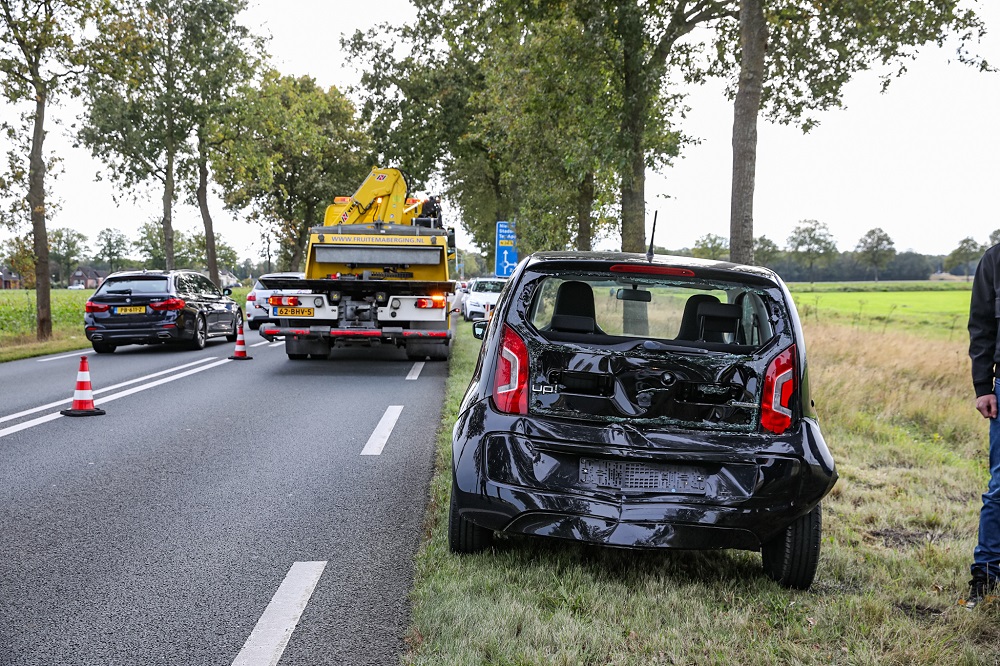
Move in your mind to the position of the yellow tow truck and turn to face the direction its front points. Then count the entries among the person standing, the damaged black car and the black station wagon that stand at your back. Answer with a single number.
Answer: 2

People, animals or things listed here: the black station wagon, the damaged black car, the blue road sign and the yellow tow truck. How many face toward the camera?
1

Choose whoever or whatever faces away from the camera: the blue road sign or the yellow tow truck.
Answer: the yellow tow truck

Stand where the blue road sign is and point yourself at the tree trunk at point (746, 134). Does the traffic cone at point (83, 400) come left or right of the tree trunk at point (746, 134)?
right

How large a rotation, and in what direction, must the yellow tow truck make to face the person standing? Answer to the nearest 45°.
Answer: approximately 180°

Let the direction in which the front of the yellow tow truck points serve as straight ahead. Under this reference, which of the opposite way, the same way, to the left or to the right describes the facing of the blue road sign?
the opposite way

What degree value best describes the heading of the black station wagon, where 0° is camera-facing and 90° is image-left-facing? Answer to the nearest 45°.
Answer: approximately 225°

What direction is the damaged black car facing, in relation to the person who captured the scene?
facing away from the viewer

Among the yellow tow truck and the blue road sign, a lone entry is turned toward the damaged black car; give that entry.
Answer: the blue road sign

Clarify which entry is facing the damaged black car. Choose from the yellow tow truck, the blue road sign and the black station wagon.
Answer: the blue road sign

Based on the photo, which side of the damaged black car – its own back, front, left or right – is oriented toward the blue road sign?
front

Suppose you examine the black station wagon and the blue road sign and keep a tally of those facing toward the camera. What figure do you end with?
1

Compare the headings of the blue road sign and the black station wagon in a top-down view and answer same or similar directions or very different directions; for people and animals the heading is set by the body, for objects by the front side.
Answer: very different directions

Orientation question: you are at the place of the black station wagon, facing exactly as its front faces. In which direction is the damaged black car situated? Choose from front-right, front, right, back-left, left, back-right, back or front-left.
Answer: back-right

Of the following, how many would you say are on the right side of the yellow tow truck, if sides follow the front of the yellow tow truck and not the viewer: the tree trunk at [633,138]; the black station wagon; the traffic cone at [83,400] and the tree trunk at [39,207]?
1

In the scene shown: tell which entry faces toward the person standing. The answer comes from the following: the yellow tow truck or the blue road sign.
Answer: the blue road sign

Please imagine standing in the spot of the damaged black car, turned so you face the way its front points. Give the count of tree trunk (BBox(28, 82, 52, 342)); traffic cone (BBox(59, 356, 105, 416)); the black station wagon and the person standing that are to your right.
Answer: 1

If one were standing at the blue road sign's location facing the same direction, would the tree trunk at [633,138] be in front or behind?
in front

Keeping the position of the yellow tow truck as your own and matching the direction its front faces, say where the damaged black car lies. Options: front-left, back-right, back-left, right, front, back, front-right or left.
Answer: back

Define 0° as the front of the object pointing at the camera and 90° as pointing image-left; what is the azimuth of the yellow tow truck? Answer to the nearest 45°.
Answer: approximately 180°
